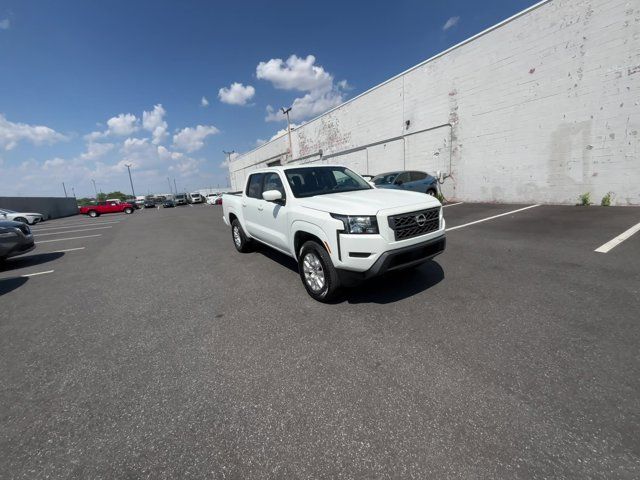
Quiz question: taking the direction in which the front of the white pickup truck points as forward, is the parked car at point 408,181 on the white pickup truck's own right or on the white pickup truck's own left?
on the white pickup truck's own left

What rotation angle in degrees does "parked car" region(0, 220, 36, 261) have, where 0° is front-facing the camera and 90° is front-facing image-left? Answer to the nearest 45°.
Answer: approximately 315°

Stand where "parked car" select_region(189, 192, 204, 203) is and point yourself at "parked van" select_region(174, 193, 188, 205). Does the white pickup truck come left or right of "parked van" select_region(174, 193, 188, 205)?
left

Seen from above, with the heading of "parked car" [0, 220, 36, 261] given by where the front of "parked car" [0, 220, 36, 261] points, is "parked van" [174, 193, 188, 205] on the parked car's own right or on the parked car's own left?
on the parked car's own left

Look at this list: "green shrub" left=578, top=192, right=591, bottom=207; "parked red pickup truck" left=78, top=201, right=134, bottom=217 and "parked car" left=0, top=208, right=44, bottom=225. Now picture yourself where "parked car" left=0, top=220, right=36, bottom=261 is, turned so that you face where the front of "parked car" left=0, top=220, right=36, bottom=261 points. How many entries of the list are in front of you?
1

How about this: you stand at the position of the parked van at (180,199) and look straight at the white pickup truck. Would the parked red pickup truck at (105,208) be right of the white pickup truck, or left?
right

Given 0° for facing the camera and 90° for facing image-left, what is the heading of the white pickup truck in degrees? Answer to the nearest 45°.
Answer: approximately 315°

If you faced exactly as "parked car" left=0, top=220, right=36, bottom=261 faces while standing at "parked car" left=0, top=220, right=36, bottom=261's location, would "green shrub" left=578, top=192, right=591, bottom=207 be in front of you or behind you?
in front

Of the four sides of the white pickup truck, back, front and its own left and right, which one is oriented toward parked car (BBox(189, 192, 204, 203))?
back

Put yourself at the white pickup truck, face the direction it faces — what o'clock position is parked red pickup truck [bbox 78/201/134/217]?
The parked red pickup truck is roughly at 6 o'clock from the white pickup truck.

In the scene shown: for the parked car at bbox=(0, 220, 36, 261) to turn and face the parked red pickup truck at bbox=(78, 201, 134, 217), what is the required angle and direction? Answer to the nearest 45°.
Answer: approximately 135° to its left
